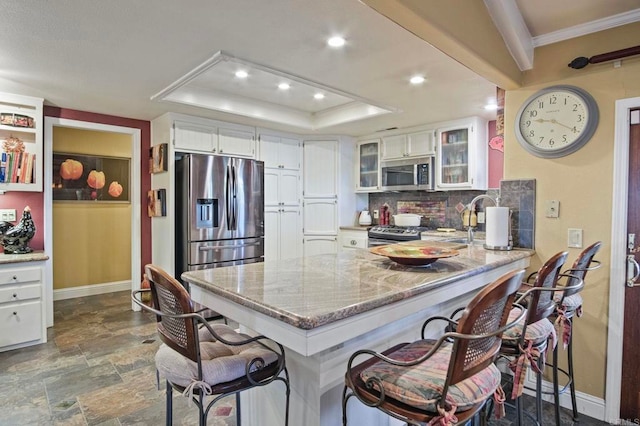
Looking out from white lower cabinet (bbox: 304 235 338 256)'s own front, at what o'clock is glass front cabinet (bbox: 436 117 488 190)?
The glass front cabinet is roughly at 10 o'clock from the white lower cabinet.
